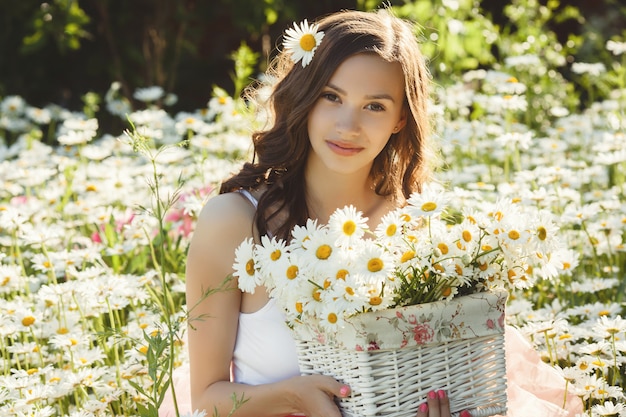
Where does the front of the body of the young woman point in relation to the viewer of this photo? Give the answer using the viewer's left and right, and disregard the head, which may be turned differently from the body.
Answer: facing the viewer and to the right of the viewer

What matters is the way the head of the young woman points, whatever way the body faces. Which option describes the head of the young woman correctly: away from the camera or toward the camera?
toward the camera
